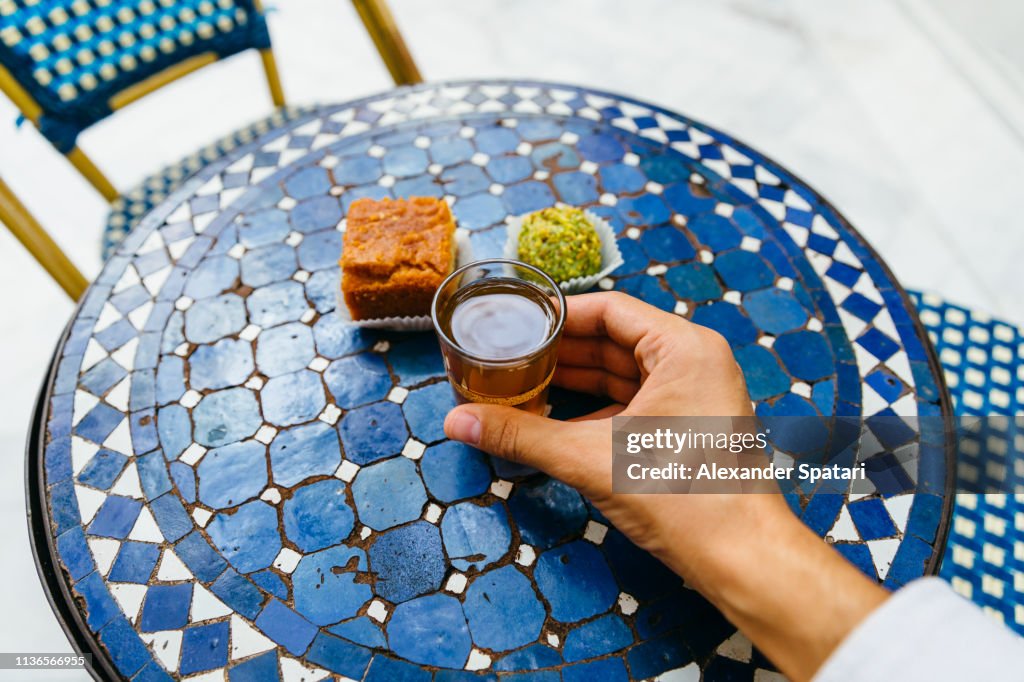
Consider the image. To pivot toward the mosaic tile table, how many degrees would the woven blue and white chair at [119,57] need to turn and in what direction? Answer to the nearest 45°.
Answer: approximately 45° to its right

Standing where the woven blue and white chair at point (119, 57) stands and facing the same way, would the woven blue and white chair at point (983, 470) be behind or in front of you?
in front

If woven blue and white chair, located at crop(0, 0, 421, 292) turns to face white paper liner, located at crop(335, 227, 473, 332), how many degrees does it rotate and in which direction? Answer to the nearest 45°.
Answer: approximately 45° to its right

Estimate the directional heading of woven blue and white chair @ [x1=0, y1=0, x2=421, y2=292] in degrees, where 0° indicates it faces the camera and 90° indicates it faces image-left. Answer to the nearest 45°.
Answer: approximately 315°

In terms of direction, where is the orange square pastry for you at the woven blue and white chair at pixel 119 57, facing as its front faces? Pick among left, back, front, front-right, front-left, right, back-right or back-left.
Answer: front-right

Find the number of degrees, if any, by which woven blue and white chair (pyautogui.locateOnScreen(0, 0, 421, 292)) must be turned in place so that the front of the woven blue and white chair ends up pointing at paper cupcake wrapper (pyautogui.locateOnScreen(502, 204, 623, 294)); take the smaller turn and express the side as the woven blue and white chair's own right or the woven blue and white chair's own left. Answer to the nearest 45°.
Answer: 0° — it already faces it

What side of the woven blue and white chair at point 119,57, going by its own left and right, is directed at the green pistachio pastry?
front
